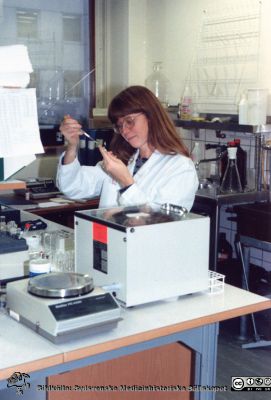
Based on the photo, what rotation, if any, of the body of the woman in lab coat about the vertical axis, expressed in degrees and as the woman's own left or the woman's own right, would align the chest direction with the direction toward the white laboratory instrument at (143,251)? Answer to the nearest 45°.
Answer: approximately 45° to the woman's own left

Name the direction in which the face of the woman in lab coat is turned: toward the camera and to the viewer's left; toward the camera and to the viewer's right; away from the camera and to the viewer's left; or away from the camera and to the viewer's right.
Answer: toward the camera and to the viewer's left

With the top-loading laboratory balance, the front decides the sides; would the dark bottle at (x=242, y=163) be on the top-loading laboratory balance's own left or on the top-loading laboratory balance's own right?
on the top-loading laboratory balance's own left

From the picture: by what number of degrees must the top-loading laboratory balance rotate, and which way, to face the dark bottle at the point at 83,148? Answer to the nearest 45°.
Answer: approximately 135° to its left

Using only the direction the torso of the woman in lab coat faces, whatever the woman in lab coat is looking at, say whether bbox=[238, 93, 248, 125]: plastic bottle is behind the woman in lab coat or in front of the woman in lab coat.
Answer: behind

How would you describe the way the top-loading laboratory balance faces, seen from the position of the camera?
facing the viewer and to the right of the viewer

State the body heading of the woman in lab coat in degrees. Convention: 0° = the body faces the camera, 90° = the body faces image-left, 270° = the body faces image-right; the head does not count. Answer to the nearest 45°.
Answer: approximately 45°

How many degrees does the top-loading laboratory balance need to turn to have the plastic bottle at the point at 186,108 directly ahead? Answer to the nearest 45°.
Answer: approximately 135° to its left

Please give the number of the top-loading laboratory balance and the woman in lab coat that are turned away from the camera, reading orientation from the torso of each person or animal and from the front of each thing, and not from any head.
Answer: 0
